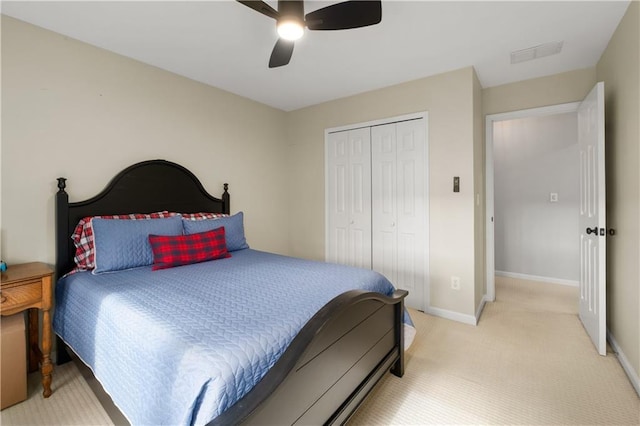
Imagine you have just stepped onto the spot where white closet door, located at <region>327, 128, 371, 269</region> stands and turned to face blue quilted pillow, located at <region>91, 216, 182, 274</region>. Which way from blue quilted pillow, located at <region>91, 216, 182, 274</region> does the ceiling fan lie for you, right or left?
left

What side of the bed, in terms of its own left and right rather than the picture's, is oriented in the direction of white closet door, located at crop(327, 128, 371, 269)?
left

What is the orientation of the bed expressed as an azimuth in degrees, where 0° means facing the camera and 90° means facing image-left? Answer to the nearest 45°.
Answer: approximately 315°

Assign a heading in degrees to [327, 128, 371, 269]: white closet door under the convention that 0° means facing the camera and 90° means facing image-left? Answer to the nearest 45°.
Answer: approximately 45°

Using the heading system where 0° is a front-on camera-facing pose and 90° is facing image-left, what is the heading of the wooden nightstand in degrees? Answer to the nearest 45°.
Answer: approximately 315°
